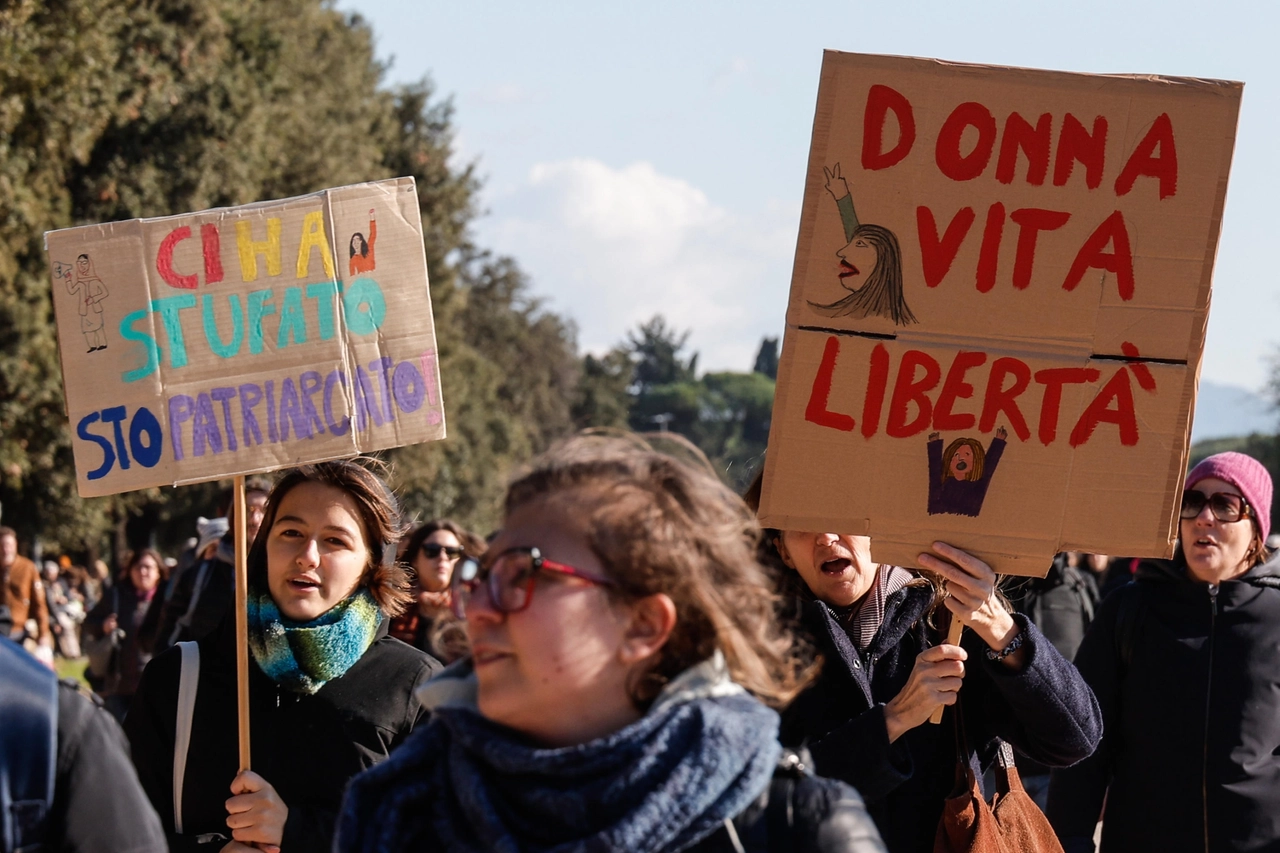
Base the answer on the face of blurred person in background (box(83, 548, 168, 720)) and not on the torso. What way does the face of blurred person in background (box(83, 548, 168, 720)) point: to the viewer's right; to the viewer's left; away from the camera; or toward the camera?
toward the camera

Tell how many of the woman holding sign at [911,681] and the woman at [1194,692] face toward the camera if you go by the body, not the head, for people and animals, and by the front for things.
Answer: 2

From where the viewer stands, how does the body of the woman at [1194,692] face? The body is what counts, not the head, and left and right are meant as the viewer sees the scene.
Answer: facing the viewer

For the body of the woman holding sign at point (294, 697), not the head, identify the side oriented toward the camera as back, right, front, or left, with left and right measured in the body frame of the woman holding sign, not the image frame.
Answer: front

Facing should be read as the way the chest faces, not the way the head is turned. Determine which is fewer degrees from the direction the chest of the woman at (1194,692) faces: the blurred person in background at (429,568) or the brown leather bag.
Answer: the brown leather bag

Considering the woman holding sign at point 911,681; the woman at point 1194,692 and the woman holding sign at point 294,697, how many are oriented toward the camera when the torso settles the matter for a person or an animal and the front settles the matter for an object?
3

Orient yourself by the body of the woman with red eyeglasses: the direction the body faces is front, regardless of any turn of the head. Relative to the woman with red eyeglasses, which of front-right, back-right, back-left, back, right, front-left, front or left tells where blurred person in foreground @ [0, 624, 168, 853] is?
front-right

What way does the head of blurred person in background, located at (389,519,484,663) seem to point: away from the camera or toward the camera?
toward the camera

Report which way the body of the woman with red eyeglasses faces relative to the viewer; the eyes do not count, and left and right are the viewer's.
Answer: facing the viewer and to the left of the viewer

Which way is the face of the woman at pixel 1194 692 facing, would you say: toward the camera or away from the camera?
toward the camera
